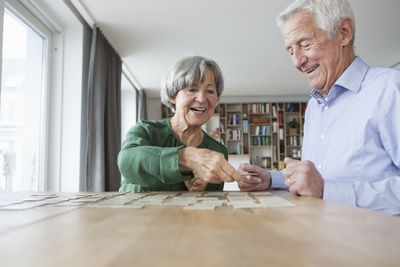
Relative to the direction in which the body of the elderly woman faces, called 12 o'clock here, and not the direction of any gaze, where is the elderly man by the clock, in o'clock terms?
The elderly man is roughly at 11 o'clock from the elderly woman.

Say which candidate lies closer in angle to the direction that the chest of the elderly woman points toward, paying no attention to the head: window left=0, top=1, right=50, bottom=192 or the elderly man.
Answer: the elderly man

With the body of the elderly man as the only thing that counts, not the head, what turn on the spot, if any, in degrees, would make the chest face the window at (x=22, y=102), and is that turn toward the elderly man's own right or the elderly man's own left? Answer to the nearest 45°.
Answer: approximately 45° to the elderly man's own right

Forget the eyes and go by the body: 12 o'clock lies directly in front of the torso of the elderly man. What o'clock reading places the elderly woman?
The elderly woman is roughly at 1 o'clock from the elderly man.

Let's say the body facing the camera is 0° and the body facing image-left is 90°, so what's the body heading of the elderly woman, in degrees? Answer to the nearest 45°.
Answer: approximately 315°

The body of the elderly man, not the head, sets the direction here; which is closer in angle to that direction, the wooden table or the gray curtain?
the wooden table

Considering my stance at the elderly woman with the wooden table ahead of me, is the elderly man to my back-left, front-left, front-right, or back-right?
front-left

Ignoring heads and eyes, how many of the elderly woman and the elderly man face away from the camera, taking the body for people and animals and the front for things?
0

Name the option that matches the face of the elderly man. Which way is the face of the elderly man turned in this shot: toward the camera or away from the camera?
toward the camera

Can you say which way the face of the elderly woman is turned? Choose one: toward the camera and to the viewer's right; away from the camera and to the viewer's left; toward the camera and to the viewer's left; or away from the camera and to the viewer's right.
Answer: toward the camera and to the viewer's right

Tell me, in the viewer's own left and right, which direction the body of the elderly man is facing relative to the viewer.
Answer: facing the viewer and to the left of the viewer
